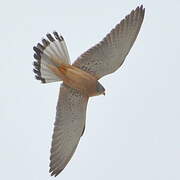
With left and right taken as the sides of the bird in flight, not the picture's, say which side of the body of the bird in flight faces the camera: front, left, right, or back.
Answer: right
